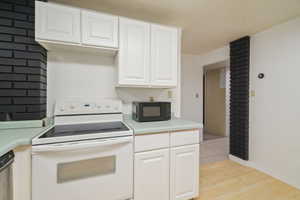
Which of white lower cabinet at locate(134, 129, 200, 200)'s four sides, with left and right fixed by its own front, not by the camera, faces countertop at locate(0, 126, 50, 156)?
right

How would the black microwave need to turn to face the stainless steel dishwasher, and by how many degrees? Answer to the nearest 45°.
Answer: approximately 45° to its right

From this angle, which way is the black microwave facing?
toward the camera

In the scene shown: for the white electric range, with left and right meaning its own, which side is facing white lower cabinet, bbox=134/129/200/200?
left

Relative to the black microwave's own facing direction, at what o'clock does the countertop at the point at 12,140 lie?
The countertop is roughly at 2 o'clock from the black microwave.

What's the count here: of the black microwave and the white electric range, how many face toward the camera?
2

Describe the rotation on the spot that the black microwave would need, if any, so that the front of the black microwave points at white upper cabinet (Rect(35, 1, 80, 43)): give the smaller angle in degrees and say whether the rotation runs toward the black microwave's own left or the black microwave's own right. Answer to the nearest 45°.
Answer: approximately 90° to the black microwave's own right

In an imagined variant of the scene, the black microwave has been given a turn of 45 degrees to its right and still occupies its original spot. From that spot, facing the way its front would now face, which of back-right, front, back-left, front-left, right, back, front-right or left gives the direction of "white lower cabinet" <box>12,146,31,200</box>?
front

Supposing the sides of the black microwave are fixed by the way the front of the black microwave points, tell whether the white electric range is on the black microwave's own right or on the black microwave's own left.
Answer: on the black microwave's own right

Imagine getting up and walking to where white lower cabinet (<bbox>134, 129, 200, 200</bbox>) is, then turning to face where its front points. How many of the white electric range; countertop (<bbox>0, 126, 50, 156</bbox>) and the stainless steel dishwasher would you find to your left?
0

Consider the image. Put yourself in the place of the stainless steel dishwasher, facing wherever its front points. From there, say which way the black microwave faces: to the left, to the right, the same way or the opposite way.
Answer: to the right

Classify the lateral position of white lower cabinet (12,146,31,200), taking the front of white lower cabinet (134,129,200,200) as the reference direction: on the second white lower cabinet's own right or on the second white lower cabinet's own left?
on the second white lower cabinet's own right

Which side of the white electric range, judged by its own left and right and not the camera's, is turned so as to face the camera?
front

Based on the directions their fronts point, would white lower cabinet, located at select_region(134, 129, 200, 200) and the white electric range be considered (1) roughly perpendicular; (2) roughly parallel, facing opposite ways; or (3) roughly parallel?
roughly parallel

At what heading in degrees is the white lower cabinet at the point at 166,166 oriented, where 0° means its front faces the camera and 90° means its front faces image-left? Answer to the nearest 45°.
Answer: approximately 315°
